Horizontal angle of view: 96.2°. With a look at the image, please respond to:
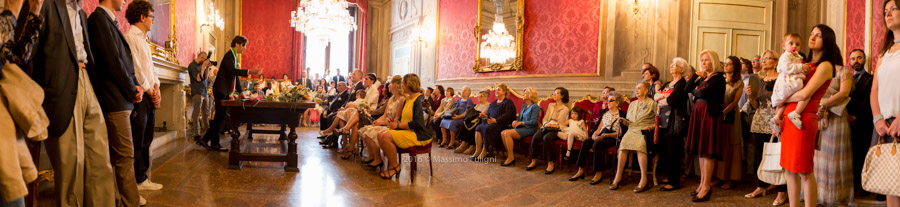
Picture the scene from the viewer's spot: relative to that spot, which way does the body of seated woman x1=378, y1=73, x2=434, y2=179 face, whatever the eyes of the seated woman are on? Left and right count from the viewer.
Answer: facing to the left of the viewer

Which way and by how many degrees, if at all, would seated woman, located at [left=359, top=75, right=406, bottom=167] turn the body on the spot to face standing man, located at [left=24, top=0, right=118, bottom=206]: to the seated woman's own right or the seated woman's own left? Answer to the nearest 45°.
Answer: approximately 45° to the seated woman's own left

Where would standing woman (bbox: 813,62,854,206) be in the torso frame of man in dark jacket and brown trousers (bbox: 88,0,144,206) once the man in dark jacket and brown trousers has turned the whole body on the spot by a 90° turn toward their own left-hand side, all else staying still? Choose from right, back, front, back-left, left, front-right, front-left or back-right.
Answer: back-right

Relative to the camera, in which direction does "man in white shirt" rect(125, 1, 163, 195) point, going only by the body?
to the viewer's right

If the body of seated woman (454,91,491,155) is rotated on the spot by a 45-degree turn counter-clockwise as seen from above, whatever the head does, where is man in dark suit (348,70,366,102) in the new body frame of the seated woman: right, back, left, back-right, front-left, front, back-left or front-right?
right

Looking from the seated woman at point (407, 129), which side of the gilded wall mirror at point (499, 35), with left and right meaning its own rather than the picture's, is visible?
front

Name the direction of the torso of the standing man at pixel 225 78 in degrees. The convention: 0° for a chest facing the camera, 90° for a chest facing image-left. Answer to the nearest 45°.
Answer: approximately 270°

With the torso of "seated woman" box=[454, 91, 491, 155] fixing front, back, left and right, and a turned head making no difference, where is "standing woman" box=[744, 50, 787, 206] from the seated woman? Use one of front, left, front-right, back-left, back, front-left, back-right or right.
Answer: left

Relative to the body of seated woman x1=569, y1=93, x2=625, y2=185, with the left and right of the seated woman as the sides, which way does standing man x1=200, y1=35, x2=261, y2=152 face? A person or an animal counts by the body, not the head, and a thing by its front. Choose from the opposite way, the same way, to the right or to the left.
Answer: the opposite way

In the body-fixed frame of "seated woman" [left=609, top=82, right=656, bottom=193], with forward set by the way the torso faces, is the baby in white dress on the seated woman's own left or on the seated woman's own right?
on the seated woman's own left

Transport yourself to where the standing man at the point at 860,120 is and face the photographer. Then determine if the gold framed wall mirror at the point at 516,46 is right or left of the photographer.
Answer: right

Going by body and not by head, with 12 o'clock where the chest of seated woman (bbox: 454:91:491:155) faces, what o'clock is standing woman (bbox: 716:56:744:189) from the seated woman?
The standing woman is roughly at 9 o'clock from the seated woman.

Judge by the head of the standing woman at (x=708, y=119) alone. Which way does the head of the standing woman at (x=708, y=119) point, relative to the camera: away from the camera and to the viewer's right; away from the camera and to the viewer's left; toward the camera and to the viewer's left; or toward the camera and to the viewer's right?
toward the camera and to the viewer's left
